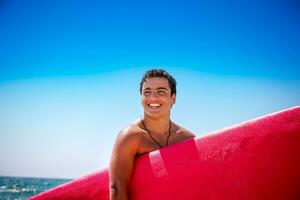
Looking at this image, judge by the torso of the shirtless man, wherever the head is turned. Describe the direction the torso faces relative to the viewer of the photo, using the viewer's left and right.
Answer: facing the viewer
